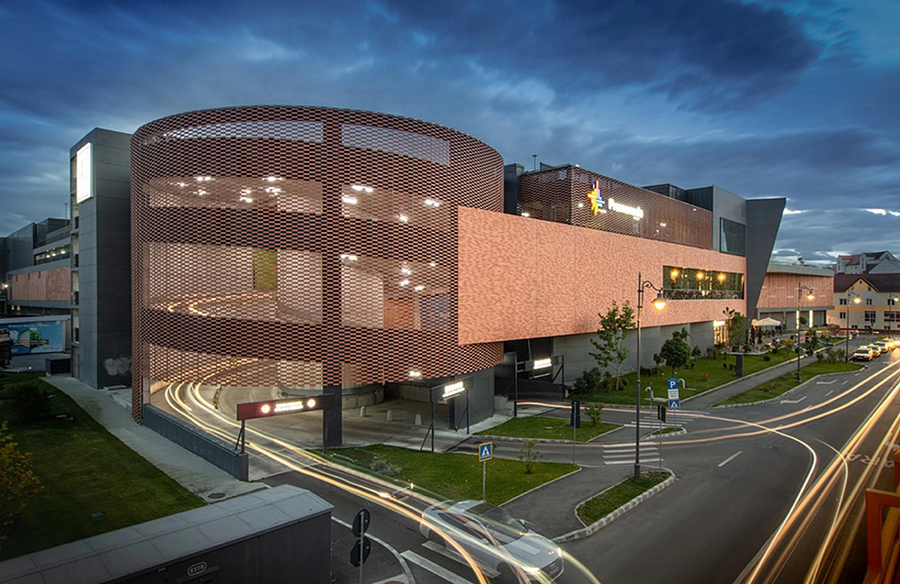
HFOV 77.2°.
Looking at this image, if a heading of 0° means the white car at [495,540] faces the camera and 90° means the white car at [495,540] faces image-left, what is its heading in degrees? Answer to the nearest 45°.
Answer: approximately 315°

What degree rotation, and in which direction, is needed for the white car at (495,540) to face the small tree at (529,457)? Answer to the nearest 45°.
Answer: approximately 135° to its left

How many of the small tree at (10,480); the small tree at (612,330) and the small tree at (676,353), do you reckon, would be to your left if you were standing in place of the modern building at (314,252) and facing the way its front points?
2

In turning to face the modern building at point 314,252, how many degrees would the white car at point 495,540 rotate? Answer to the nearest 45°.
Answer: approximately 180°

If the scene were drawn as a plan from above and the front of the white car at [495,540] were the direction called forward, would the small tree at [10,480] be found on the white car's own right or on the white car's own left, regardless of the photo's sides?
on the white car's own right

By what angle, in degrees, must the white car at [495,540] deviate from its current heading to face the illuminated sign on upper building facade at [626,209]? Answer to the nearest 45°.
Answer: approximately 135° to its left
